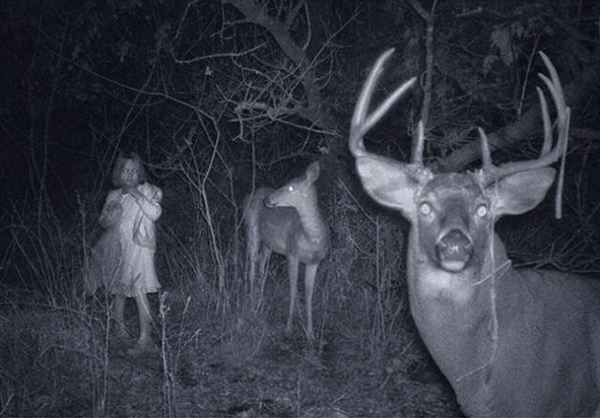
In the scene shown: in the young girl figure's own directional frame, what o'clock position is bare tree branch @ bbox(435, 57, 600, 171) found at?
The bare tree branch is roughly at 10 o'clock from the young girl figure.

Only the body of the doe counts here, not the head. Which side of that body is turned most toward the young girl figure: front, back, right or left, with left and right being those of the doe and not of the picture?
right

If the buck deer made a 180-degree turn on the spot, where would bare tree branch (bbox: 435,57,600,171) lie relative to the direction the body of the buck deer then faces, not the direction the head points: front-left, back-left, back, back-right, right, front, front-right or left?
front-left

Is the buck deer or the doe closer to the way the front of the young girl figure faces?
the buck deer

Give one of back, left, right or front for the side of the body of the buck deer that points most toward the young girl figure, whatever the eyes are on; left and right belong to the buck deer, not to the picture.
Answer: right

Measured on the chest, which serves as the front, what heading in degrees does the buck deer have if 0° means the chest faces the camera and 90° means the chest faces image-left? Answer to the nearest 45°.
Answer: approximately 45°

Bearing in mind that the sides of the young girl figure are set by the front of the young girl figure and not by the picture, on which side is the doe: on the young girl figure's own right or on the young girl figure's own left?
on the young girl figure's own left
